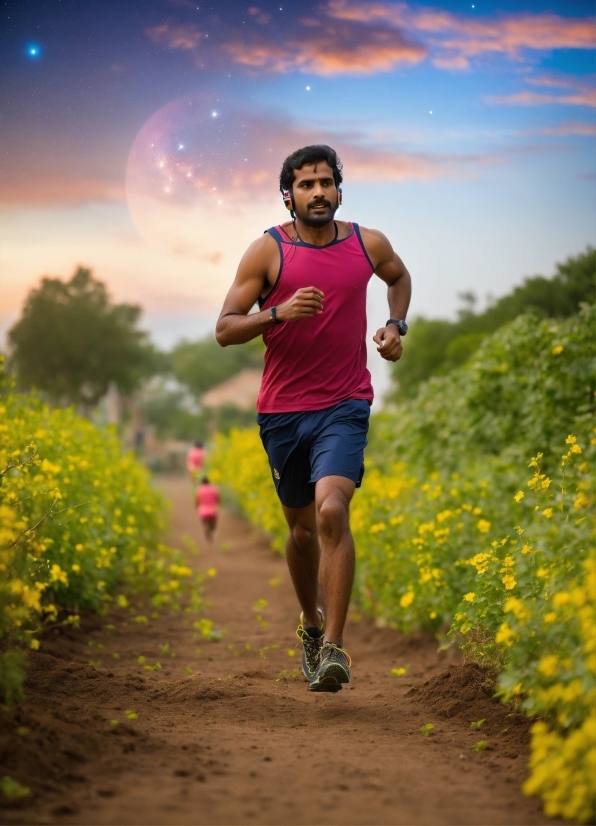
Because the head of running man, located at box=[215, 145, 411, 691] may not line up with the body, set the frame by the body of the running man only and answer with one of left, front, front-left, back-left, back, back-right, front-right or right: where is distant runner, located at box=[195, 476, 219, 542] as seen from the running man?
back

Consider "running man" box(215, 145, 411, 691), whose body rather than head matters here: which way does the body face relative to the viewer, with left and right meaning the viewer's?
facing the viewer

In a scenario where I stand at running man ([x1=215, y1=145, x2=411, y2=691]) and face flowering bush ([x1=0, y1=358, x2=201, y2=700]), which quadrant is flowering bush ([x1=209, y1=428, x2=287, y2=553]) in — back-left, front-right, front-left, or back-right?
front-right

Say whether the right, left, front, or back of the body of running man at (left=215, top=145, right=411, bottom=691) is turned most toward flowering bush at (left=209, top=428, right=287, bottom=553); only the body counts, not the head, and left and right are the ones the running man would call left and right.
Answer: back

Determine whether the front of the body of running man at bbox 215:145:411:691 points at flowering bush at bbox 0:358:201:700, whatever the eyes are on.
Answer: no

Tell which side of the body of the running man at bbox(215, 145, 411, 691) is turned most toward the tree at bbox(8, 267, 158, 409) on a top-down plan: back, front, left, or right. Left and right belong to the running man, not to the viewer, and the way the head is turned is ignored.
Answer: back
